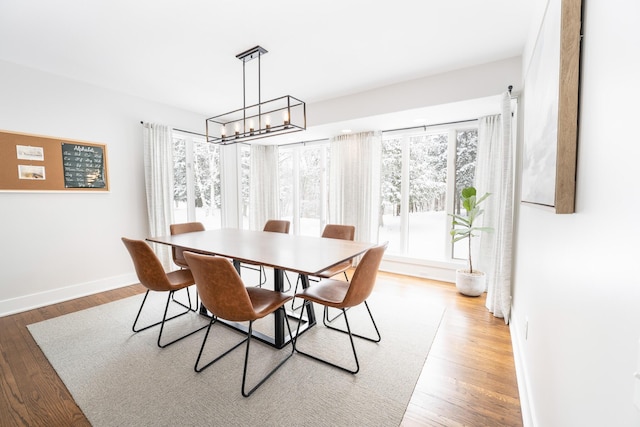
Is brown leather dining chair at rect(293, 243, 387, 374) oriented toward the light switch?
no

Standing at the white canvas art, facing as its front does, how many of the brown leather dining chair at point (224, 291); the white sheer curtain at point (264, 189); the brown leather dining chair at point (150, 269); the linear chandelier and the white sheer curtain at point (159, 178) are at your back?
0

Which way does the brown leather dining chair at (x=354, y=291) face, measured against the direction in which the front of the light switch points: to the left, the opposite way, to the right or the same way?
the same way

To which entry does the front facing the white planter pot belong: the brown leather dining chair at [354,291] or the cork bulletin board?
the cork bulletin board

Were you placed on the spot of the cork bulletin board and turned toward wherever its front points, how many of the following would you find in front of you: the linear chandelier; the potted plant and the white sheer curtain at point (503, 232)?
3

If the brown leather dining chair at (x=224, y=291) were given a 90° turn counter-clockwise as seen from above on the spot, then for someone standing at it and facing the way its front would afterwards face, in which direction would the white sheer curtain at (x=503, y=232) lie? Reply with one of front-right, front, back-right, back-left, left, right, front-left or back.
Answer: back-right

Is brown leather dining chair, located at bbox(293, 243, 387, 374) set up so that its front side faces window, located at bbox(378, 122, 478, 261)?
no

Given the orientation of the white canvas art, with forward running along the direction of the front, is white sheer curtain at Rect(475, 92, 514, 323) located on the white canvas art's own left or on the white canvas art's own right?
on the white canvas art's own right

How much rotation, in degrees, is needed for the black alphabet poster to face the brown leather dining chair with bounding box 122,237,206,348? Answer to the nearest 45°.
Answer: approximately 45° to its right

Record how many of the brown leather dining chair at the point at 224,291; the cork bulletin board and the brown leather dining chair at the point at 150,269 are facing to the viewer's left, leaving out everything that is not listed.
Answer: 0

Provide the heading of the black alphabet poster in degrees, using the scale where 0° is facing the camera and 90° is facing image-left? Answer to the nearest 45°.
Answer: approximately 315°

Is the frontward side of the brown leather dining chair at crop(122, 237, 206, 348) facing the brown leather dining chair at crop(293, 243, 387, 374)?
no

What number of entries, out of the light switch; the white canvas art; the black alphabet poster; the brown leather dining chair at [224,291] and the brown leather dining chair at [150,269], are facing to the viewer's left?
2

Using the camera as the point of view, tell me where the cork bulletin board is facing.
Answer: facing the viewer and to the right of the viewer

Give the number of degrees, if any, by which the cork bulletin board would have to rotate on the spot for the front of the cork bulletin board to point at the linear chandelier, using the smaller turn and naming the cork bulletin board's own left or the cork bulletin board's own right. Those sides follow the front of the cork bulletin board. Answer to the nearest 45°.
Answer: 0° — it already faces it

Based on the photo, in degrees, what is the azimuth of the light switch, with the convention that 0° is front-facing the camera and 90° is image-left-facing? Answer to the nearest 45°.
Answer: approximately 90°

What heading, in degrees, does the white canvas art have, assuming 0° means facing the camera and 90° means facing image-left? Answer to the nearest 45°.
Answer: approximately 90°

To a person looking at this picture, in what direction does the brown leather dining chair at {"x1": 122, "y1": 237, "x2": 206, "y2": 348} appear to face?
facing away from the viewer and to the right of the viewer

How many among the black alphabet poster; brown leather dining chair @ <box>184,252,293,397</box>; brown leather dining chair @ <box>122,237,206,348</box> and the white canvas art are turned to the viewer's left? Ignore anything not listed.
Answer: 1

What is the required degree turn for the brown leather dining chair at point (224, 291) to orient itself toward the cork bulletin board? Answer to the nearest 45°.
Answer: approximately 90° to its left
